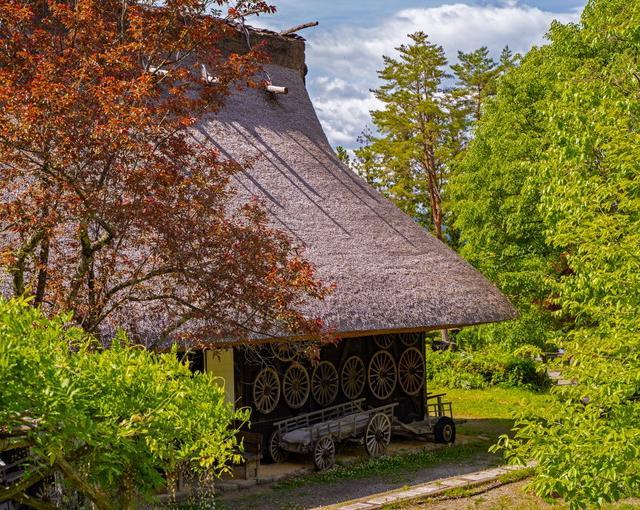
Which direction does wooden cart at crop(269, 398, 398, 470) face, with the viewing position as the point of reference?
facing the viewer and to the left of the viewer

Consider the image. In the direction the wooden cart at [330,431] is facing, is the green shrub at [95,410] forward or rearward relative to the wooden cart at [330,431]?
forward

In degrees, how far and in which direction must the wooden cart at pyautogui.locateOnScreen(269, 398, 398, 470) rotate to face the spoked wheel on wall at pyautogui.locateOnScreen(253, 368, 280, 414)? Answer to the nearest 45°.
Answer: approximately 45° to its right

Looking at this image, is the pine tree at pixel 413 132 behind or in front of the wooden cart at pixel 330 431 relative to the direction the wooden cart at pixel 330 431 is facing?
behind

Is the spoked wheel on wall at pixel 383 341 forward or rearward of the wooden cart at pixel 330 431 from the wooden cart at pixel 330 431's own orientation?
rearward

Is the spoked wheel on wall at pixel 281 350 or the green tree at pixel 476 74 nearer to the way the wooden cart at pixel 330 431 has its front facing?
the spoked wheel on wall

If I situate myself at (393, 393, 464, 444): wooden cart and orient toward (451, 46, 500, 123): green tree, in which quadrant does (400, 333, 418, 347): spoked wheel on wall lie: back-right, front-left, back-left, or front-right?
front-left
